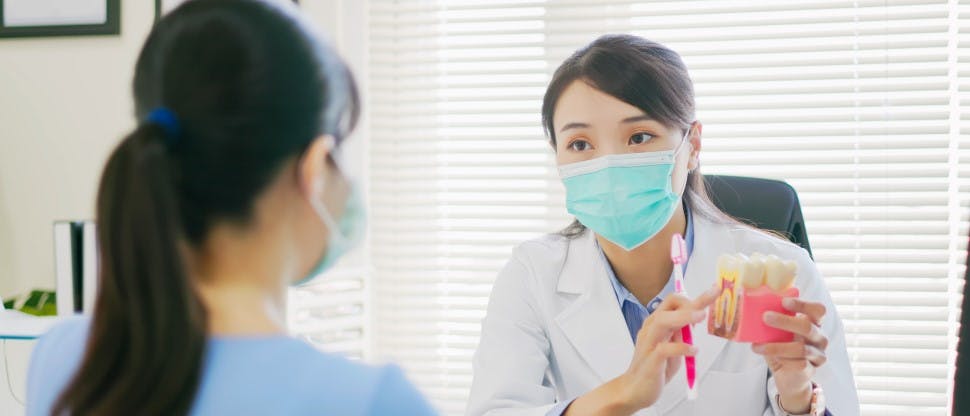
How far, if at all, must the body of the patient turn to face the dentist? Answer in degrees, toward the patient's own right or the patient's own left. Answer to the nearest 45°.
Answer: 0° — they already face them

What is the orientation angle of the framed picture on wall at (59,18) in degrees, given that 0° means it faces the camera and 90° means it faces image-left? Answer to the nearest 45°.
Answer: approximately 0°

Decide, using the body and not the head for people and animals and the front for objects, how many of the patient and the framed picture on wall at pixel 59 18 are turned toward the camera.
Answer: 1

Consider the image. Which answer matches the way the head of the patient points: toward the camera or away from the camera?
away from the camera

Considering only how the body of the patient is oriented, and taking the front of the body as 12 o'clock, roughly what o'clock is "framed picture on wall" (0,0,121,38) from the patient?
The framed picture on wall is roughly at 10 o'clock from the patient.

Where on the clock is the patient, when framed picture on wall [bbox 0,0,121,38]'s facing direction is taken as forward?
The patient is roughly at 12 o'clock from the framed picture on wall.

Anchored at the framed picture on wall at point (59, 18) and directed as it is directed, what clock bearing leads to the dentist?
The dentist is roughly at 11 o'clock from the framed picture on wall.

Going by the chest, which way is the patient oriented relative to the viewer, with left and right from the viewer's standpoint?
facing away from the viewer and to the right of the viewer

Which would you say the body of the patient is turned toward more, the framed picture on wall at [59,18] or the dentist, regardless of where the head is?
the dentist
